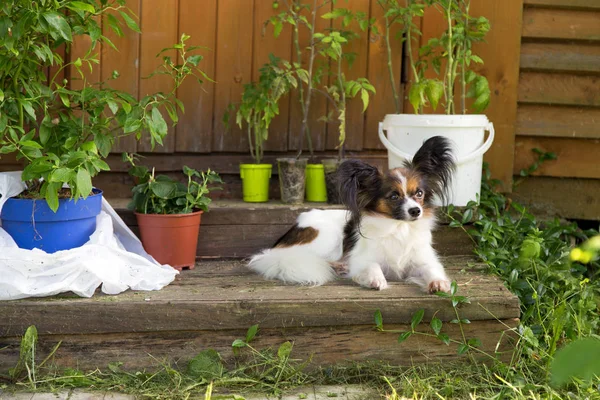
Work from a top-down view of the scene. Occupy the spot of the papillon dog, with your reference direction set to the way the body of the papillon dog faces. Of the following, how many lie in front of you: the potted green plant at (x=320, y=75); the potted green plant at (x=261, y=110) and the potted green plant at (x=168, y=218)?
0

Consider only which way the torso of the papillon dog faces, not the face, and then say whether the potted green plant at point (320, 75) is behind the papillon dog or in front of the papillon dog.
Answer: behind

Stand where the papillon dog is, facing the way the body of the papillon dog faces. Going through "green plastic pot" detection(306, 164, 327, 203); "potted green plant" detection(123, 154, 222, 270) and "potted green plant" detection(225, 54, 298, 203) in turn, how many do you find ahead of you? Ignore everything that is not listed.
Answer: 0

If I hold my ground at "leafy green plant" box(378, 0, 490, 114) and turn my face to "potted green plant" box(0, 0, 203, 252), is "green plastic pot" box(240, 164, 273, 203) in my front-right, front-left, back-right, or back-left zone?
front-right

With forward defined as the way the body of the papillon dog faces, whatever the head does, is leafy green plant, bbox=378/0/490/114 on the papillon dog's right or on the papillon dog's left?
on the papillon dog's left

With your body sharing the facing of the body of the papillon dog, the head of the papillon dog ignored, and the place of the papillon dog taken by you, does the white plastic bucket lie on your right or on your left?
on your left

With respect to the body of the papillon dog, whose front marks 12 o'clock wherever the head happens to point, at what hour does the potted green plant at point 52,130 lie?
The potted green plant is roughly at 4 o'clock from the papillon dog.

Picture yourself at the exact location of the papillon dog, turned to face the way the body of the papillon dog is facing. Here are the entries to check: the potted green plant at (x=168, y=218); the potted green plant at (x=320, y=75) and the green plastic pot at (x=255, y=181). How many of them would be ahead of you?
0

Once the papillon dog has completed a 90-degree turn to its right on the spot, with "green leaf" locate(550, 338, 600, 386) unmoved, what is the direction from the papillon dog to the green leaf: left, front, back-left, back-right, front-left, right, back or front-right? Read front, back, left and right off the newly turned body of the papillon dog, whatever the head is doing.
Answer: front-left

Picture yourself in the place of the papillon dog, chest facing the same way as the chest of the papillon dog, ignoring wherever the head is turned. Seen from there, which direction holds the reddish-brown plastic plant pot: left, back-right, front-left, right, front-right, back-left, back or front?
back-right

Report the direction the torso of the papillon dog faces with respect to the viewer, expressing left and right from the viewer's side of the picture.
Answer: facing the viewer and to the right of the viewer

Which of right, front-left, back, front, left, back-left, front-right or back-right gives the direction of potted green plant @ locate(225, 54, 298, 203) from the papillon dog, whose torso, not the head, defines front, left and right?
back

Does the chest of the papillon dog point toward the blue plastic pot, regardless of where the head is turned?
no

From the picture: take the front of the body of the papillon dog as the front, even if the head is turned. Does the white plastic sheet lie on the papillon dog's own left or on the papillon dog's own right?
on the papillon dog's own right
